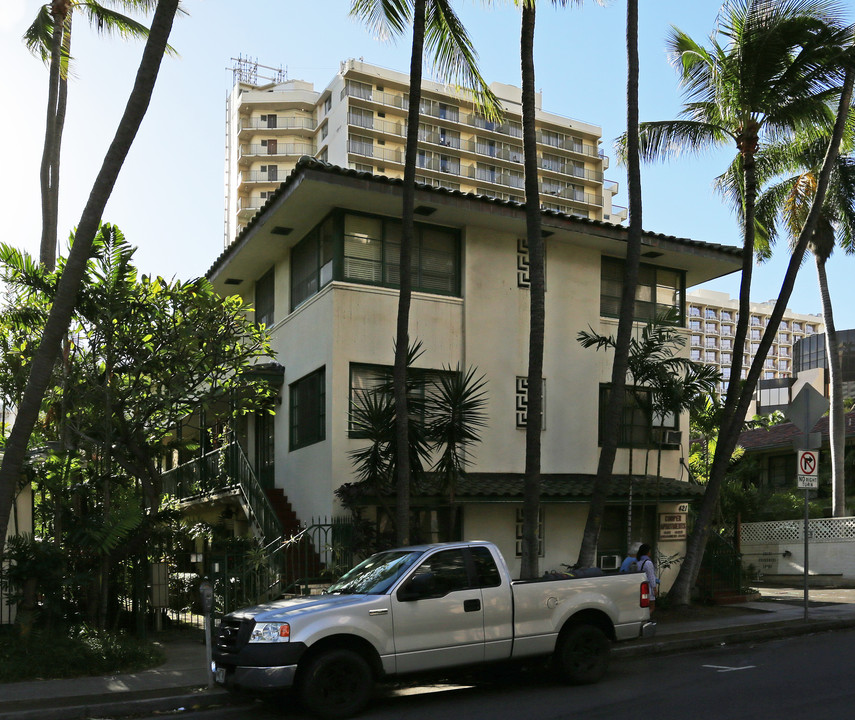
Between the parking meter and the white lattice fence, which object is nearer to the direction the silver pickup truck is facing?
the parking meter

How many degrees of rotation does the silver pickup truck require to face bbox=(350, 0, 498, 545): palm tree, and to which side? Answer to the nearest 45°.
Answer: approximately 135° to its right

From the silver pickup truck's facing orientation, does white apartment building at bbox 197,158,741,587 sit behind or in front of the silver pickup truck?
behind

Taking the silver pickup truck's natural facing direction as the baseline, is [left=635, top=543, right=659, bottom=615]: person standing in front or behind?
behind

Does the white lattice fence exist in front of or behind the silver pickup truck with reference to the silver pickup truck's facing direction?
behind

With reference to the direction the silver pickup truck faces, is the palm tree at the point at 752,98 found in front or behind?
behind

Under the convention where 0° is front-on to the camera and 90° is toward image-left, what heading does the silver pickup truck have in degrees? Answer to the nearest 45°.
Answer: approximately 45°

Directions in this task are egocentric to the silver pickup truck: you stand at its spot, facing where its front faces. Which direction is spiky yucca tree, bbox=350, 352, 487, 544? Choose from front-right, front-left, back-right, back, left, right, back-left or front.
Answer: back-right
